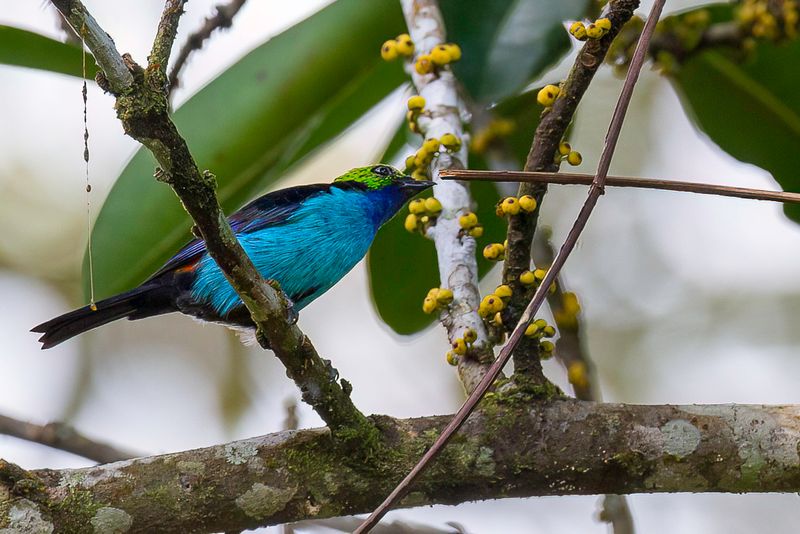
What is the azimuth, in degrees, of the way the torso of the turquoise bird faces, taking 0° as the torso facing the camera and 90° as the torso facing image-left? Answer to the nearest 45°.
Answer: approximately 270°

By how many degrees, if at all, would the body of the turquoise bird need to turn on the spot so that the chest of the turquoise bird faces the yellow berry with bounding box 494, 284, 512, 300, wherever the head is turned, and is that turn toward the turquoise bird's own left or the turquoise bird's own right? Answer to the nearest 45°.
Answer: approximately 45° to the turquoise bird's own right

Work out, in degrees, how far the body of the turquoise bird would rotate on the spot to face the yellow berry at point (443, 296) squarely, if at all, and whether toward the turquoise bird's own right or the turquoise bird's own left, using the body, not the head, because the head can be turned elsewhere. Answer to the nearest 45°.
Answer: approximately 45° to the turquoise bird's own right
